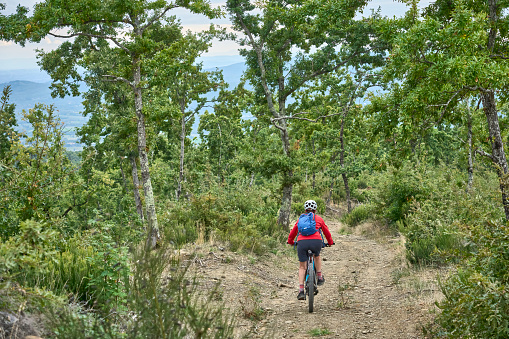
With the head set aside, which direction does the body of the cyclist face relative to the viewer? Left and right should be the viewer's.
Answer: facing away from the viewer

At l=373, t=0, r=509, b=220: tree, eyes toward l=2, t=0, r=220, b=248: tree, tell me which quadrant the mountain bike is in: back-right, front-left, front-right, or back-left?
front-left

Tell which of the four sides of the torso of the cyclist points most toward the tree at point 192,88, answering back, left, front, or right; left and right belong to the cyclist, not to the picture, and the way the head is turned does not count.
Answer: front

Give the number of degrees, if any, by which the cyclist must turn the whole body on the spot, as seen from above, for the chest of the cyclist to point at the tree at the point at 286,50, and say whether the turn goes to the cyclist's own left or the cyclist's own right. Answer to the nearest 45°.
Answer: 0° — they already face it
